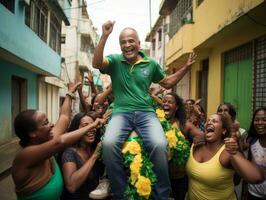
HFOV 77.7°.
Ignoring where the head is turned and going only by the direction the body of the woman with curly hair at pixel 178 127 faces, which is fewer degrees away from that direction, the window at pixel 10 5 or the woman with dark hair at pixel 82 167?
the woman with dark hair

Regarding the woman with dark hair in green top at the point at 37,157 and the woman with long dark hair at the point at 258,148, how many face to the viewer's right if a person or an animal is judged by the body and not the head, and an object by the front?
1

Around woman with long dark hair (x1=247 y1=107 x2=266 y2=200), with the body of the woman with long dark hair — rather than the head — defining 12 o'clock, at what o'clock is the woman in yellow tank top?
The woman in yellow tank top is roughly at 1 o'clock from the woman with long dark hair.

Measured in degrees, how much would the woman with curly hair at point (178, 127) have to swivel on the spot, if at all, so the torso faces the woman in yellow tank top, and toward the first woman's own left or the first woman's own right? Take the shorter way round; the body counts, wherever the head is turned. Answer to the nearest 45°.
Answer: approximately 90° to the first woman's own left

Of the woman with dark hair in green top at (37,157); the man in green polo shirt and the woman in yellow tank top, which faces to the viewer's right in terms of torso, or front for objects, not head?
the woman with dark hair in green top

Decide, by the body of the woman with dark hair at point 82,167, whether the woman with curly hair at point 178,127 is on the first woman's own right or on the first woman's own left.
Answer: on the first woman's own left
